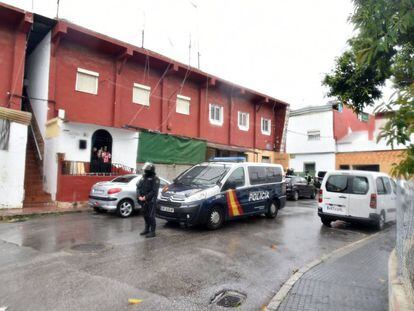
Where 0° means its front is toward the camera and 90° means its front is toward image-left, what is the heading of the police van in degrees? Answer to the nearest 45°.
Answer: approximately 45°

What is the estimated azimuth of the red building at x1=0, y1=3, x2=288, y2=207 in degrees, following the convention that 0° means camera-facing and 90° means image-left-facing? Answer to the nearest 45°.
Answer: approximately 315°

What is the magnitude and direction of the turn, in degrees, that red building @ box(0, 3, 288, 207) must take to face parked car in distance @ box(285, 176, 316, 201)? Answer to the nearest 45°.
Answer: approximately 45° to its left

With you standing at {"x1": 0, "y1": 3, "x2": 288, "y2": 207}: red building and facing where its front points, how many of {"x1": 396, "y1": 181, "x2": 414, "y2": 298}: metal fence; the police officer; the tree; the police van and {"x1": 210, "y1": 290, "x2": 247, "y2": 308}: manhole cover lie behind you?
0

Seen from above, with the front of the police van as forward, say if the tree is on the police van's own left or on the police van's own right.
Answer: on the police van's own left

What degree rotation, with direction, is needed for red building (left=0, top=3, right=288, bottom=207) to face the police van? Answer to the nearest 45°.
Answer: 0° — it already faces it

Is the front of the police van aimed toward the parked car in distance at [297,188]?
no

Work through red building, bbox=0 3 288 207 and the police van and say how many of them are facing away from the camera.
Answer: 0

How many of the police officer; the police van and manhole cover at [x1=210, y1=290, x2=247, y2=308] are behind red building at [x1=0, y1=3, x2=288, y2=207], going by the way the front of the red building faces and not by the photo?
0

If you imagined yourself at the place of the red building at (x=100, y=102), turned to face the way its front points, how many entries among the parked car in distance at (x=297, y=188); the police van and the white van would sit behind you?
0

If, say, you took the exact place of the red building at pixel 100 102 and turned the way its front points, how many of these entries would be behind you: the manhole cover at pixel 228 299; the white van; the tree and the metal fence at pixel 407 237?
0

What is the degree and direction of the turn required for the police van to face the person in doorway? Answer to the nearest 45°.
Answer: approximately 90° to its right

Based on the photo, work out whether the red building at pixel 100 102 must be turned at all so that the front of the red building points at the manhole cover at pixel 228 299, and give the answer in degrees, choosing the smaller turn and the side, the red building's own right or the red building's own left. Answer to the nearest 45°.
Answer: approximately 45° to the red building's own right

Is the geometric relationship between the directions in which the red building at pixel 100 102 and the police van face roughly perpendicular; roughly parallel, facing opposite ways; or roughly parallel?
roughly perpendicular

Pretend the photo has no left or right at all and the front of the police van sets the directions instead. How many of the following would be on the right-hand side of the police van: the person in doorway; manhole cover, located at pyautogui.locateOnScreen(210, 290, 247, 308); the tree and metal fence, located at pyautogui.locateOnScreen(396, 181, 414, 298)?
1

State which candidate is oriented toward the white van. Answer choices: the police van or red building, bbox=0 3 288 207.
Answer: the red building

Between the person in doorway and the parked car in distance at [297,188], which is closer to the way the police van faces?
the person in doorway

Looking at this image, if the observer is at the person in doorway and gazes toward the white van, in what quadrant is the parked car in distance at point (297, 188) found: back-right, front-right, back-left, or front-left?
front-left
